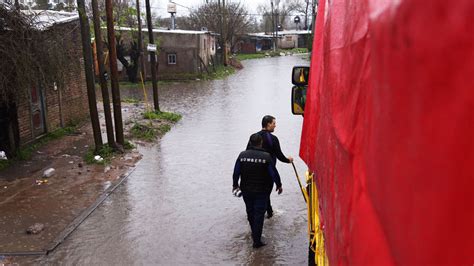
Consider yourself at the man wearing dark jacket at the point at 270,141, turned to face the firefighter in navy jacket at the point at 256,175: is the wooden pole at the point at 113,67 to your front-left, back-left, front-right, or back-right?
back-right

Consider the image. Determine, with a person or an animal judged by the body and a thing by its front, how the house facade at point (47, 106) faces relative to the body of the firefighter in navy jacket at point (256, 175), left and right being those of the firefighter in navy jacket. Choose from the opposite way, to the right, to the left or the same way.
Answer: to the right

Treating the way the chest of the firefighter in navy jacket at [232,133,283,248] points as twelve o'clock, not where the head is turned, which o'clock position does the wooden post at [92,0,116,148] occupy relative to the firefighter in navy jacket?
The wooden post is roughly at 11 o'clock from the firefighter in navy jacket.

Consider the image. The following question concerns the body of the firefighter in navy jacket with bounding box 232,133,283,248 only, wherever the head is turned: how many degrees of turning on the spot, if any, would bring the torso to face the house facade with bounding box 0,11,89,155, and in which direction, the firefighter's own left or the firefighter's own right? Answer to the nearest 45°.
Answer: approximately 45° to the firefighter's own left

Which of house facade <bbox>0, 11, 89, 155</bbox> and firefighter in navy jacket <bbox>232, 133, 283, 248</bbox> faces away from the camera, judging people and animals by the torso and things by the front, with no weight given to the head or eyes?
the firefighter in navy jacket

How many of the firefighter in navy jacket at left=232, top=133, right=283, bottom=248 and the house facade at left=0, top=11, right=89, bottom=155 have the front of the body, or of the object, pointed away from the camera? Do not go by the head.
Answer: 1

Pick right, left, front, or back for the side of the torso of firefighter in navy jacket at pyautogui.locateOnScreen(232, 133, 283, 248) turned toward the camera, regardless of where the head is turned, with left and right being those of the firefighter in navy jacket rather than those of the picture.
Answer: back
